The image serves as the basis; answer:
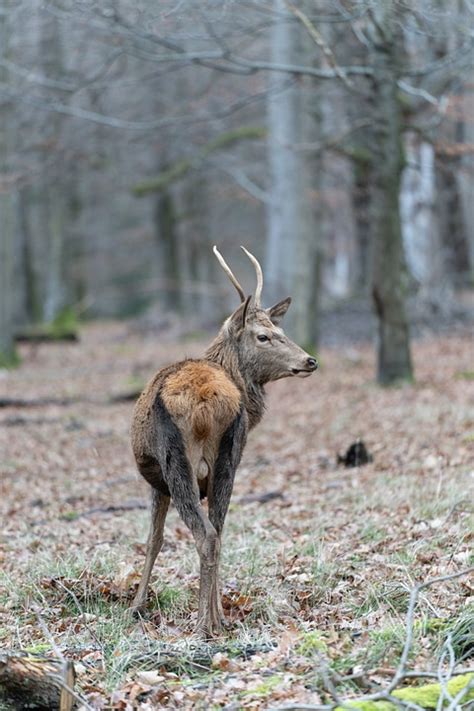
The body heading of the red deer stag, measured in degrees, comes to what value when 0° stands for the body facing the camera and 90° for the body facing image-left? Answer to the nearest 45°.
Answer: approximately 180°

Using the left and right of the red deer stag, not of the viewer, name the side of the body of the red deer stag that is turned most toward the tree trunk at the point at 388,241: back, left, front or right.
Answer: front

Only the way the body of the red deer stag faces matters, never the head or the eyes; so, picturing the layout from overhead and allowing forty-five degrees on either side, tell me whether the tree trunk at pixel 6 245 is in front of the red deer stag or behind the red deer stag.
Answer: in front

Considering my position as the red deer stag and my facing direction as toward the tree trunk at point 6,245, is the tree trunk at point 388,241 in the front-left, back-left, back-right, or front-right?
front-right

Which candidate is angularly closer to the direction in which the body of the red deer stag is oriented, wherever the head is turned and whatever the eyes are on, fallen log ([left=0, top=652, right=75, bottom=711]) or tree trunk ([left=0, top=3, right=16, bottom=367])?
the tree trunk

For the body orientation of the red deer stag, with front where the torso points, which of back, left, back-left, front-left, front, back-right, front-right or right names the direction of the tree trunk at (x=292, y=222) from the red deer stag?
front

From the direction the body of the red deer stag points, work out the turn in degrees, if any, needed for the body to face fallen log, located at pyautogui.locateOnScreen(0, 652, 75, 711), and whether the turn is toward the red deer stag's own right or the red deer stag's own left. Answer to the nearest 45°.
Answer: approximately 135° to the red deer stag's own left

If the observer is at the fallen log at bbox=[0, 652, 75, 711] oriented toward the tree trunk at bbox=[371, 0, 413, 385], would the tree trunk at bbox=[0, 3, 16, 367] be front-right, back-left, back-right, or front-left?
front-left
